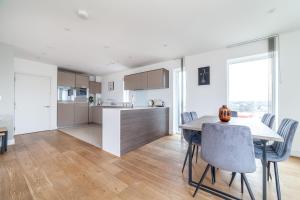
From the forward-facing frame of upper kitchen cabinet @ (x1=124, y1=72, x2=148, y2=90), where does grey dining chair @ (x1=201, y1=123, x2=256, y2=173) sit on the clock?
The grey dining chair is roughly at 10 o'clock from the upper kitchen cabinet.

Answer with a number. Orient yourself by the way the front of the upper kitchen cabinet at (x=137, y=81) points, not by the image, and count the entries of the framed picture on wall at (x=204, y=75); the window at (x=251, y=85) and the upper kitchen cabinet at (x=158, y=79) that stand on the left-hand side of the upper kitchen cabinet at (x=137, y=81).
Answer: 3

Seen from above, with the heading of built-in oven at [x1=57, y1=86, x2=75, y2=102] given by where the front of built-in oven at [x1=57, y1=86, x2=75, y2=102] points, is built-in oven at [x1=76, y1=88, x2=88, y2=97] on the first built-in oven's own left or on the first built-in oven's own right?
on the first built-in oven's own left

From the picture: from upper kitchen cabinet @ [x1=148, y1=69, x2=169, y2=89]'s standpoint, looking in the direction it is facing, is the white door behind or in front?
in front

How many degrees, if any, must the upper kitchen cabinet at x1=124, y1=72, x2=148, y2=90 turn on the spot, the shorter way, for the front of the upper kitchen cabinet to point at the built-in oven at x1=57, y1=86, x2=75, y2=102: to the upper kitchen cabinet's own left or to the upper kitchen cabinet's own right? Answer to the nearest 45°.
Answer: approximately 45° to the upper kitchen cabinet's own right

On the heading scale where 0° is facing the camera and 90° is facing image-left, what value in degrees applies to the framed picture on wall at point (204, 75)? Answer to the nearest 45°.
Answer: approximately 45°

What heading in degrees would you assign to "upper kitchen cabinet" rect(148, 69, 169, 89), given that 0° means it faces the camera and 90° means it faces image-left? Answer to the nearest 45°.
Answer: approximately 45°

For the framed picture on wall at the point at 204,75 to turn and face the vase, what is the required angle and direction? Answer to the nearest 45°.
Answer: approximately 45° to its left

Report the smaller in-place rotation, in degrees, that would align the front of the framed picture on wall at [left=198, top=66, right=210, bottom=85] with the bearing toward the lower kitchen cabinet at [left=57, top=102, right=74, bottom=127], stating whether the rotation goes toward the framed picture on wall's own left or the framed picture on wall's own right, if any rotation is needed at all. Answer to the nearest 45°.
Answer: approximately 45° to the framed picture on wall's own right

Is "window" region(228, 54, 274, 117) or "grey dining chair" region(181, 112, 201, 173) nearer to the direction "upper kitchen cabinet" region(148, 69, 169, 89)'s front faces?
the grey dining chair

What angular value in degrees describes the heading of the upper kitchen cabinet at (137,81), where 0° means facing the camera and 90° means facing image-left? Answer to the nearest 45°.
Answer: approximately 45°

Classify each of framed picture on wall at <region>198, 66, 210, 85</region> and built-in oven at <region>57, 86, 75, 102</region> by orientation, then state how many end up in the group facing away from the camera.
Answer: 0
